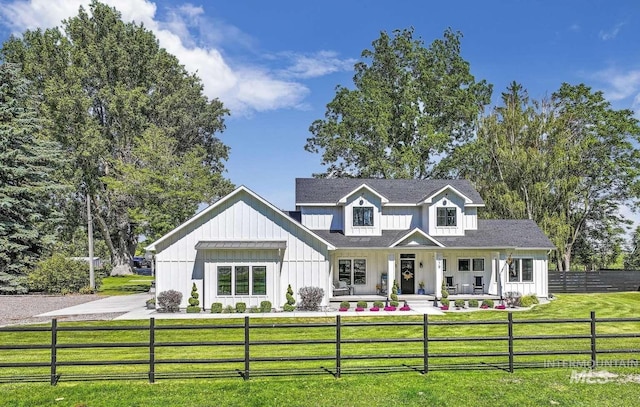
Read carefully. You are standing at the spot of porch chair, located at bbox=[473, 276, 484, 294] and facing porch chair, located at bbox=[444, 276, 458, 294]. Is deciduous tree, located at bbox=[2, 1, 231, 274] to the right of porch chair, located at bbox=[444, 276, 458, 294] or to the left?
right

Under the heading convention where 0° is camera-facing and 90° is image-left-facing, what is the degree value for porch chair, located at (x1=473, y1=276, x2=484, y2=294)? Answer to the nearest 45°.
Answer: approximately 0°

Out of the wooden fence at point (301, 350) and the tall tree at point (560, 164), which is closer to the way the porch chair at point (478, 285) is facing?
the wooden fence

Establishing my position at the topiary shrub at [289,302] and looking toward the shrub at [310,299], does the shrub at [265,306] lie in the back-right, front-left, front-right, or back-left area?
back-right

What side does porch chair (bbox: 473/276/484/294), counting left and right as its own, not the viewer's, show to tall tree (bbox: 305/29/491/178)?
back

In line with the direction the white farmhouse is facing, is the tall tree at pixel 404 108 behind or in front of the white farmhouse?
behind

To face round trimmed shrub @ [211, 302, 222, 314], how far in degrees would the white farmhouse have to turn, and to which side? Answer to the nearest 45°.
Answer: approximately 45° to its right

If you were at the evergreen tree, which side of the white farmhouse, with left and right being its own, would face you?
right

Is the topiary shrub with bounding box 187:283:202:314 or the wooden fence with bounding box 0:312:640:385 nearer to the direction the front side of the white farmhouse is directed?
the wooden fence

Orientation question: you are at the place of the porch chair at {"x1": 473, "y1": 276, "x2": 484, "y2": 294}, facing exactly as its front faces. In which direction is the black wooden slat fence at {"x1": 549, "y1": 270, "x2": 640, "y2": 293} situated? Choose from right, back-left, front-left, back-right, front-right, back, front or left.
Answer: back-left

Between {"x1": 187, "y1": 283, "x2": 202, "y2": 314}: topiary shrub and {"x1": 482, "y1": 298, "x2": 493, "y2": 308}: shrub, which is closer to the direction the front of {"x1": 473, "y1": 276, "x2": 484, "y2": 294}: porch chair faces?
the shrub

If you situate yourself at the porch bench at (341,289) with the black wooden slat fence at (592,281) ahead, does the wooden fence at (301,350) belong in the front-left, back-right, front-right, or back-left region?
back-right
